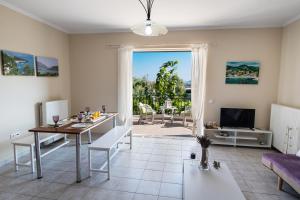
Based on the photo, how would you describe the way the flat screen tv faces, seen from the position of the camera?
facing the viewer

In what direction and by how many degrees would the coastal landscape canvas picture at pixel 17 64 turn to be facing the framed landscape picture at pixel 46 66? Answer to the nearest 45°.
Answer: approximately 90° to its left

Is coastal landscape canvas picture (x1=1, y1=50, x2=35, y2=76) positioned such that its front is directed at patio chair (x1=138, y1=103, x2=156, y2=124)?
no

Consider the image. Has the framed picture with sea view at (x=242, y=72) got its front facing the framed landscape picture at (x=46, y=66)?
no

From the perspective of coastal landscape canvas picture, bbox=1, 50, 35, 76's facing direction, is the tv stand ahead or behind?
ahead

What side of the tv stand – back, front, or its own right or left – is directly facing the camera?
front

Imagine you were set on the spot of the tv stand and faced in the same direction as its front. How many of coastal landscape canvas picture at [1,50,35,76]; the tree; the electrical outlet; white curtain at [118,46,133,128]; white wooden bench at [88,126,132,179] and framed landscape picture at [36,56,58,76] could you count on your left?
0

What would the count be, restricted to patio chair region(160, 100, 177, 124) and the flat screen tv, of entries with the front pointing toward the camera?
2

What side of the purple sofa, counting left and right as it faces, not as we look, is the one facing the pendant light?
front

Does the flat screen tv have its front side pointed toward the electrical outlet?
no

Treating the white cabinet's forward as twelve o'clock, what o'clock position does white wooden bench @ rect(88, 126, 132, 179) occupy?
The white wooden bench is roughly at 12 o'clock from the white cabinet.

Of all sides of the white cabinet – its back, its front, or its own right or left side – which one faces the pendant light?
front

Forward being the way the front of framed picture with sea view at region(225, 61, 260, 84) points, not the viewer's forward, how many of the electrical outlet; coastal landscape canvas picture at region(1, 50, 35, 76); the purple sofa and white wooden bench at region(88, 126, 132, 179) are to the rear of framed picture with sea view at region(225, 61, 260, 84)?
0

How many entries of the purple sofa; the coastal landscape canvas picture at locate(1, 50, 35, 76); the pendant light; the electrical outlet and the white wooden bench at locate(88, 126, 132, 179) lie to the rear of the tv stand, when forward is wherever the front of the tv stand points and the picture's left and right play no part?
0
